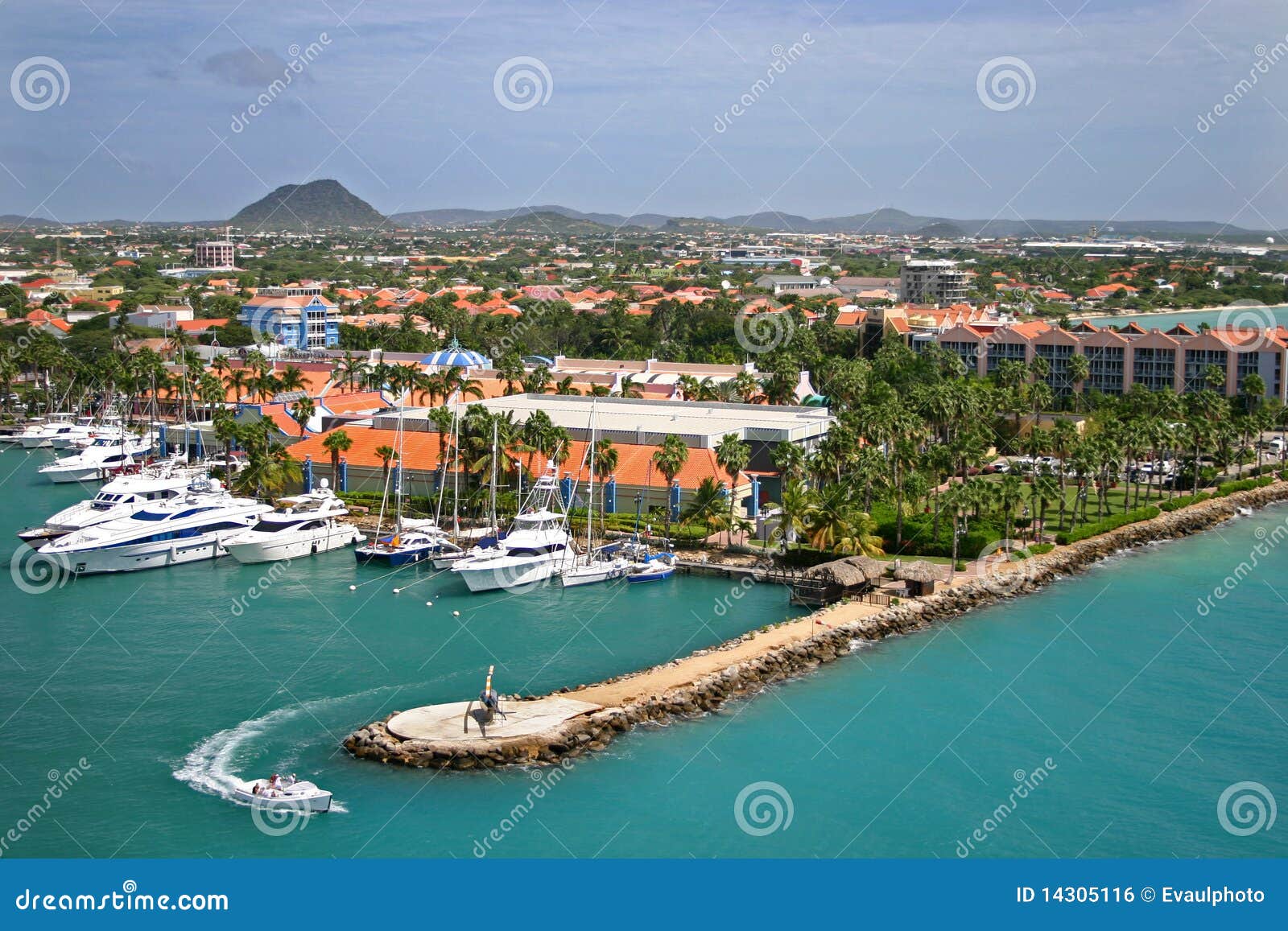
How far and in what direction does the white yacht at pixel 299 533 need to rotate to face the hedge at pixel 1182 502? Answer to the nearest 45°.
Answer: approximately 135° to its left

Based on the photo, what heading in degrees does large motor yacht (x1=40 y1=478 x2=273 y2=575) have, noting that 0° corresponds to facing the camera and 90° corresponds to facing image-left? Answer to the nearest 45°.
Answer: approximately 45°

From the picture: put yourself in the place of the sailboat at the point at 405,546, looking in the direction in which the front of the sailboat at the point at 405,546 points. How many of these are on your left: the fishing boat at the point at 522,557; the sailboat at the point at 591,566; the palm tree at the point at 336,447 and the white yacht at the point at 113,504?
2

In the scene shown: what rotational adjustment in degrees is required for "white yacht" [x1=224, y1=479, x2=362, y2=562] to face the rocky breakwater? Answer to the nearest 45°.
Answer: approximately 90° to its left

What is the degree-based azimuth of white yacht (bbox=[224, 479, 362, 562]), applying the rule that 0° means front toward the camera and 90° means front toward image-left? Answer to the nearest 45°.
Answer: approximately 45°

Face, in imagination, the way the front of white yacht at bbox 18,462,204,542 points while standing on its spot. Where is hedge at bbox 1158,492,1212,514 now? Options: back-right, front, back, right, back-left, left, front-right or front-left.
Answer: back-left

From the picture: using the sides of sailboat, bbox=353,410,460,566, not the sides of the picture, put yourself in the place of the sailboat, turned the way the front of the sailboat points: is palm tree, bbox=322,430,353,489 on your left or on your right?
on your right

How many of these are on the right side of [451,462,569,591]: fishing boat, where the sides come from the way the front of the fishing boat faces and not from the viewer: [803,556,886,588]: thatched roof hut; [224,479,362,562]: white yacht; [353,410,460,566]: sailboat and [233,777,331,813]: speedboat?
2

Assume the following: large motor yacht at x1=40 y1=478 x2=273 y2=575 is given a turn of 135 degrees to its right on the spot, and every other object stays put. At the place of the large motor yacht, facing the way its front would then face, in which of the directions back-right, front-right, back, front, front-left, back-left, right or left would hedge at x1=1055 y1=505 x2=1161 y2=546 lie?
right

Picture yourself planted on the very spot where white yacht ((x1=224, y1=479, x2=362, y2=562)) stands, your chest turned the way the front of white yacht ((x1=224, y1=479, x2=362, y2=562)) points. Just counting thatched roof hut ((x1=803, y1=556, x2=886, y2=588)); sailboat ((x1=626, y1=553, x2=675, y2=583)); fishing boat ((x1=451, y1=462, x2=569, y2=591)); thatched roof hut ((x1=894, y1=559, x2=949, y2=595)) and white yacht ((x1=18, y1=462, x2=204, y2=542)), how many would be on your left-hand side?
4
